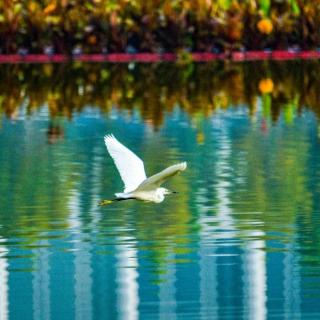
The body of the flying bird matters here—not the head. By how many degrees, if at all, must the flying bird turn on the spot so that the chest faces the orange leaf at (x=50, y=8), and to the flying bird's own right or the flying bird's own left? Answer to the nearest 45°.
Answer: approximately 90° to the flying bird's own left

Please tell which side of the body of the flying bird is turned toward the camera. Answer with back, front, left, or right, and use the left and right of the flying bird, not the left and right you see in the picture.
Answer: right
